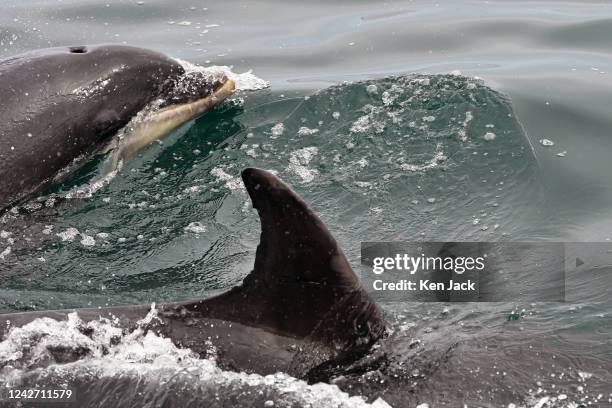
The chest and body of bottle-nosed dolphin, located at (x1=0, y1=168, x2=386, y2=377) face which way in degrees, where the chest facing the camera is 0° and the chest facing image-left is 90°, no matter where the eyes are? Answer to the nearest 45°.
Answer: approximately 270°
